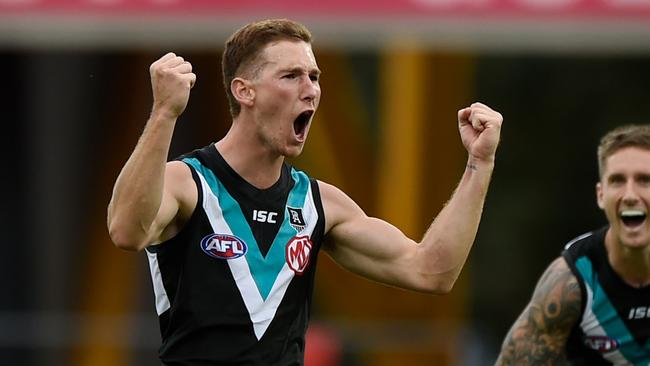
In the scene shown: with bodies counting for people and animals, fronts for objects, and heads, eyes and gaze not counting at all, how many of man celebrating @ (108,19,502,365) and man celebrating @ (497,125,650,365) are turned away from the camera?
0

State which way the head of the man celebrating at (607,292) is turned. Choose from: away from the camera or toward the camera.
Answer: toward the camera

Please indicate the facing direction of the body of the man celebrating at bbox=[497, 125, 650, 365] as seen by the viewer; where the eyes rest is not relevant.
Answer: toward the camera

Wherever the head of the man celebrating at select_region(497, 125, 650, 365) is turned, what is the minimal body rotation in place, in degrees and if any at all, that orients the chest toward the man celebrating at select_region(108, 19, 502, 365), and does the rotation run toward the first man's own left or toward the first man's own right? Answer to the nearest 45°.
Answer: approximately 45° to the first man's own right

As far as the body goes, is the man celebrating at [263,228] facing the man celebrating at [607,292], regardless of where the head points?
no

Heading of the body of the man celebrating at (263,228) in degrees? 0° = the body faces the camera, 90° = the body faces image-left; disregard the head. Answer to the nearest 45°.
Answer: approximately 315°

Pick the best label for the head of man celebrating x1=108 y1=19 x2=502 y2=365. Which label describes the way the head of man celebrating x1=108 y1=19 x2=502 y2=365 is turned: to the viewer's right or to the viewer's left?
to the viewer's right
